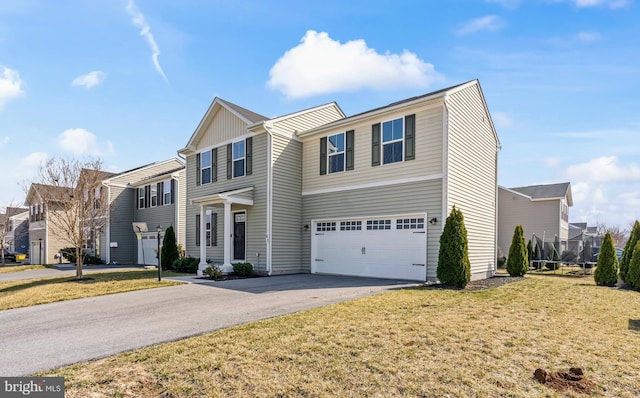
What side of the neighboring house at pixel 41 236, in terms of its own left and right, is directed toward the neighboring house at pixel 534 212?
left

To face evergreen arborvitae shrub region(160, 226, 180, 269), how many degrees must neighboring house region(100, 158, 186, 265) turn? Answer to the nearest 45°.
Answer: approximately 45° to its left

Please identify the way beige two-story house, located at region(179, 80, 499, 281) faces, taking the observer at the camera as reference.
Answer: facing the viewer and to the left of the viewer

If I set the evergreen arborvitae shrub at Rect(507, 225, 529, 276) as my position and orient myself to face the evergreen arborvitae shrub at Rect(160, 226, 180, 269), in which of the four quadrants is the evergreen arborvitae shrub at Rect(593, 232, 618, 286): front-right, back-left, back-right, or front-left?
back-left

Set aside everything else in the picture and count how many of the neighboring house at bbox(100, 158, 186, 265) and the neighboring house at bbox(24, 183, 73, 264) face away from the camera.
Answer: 0

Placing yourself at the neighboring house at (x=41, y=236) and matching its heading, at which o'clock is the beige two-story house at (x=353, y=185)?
The beige two-story house is roughly at 10 o'clock from the neighboring house.

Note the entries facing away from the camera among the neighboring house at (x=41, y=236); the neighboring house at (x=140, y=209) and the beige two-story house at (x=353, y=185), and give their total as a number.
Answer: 0

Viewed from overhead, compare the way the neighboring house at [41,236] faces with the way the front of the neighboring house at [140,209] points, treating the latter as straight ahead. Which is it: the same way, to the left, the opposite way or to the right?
the same way
